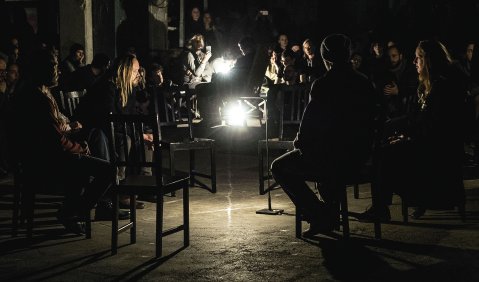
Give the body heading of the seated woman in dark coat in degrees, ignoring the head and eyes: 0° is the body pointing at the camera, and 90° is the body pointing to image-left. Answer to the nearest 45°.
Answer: approximately 90°

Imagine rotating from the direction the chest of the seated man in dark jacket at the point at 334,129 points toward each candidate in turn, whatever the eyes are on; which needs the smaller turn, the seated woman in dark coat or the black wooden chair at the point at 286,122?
the black wooden chair

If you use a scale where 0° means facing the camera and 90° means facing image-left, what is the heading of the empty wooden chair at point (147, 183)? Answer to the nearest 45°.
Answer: approximately 225°

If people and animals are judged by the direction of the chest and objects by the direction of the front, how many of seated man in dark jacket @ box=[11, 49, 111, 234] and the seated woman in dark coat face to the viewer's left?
1

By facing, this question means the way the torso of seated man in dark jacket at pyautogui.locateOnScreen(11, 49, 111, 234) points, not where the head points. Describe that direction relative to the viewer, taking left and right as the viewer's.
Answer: facing to the right of the viewer

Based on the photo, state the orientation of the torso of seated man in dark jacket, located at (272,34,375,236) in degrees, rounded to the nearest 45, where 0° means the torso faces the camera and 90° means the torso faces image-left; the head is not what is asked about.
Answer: approximately 135°
